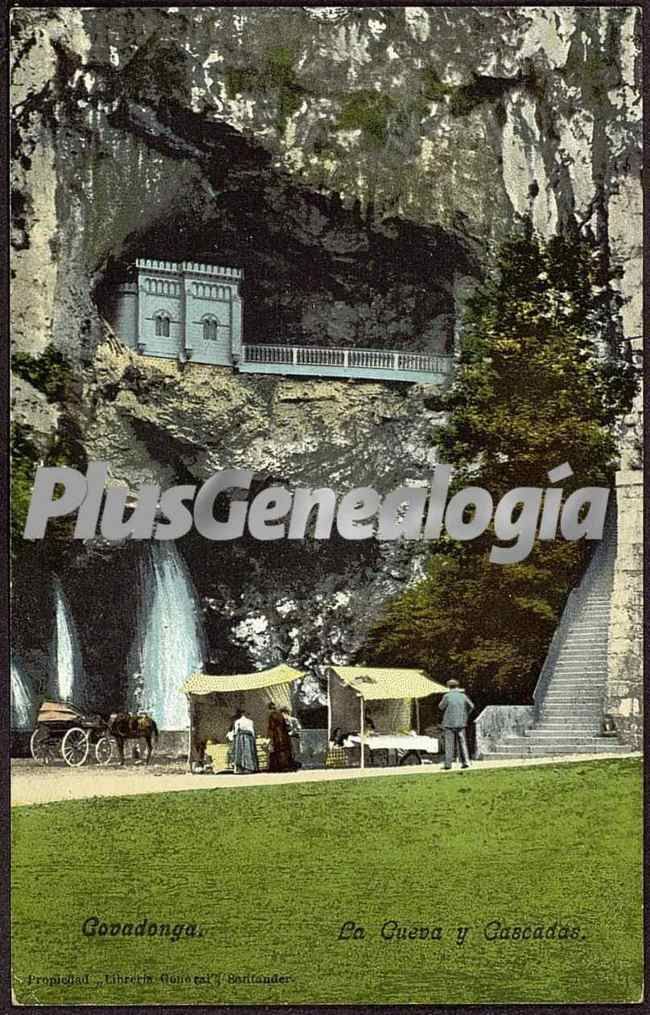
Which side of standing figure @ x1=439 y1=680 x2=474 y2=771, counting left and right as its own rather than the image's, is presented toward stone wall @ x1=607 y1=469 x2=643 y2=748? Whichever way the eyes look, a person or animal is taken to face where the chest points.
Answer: right

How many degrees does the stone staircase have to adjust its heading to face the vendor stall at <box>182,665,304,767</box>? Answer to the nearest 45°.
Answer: approximately 90° to its right

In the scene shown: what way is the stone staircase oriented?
toward the camera

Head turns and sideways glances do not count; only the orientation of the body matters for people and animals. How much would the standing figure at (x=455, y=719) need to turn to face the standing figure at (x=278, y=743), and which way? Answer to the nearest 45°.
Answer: approximately 90° to its left

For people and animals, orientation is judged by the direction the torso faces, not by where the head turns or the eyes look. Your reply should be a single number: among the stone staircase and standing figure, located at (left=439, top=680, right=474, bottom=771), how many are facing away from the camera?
1

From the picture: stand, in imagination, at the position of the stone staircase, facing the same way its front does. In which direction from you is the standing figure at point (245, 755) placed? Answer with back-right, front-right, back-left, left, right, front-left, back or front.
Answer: right

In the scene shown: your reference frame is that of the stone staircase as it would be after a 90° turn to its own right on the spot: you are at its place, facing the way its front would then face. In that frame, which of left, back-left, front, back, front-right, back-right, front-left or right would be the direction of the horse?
front

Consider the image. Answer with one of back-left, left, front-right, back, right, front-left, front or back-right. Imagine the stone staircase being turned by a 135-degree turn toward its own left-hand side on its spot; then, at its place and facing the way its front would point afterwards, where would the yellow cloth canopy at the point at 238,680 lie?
back-left

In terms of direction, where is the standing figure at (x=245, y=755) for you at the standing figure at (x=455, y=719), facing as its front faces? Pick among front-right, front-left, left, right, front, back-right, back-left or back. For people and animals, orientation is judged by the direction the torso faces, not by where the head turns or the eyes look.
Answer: left

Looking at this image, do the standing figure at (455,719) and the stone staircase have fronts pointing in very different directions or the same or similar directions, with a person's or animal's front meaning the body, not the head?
very different directions

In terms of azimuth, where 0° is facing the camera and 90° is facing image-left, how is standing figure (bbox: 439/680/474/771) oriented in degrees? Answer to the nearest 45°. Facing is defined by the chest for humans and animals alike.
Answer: approximately 180°

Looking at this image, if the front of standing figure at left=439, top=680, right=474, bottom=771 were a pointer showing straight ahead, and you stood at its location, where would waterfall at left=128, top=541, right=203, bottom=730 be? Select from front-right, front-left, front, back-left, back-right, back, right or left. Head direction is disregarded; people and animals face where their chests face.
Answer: left

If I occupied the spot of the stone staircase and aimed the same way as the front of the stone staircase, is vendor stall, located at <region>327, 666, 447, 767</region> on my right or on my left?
on my right

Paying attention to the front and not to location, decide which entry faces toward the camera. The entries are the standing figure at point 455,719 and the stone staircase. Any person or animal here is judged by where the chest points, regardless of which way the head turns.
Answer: the stone staircase
